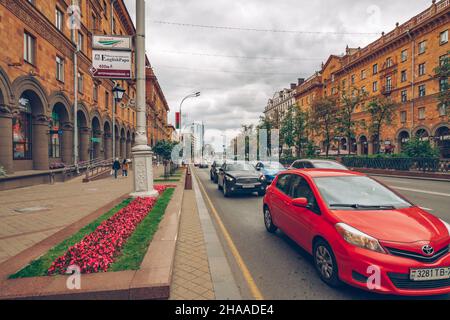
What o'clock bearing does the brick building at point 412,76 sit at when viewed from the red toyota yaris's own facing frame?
The brick building is roughly at 8 o'clock from the red toyota yaris.

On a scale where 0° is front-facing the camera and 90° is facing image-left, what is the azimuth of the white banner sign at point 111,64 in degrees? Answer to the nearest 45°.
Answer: approximately 0°

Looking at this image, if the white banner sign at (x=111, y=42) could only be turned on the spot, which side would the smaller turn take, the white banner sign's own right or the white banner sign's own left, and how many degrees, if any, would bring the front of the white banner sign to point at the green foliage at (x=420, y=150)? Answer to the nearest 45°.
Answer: approximately 90° to the white banner sign's own left

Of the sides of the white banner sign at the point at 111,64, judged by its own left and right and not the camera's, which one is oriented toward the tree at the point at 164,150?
back

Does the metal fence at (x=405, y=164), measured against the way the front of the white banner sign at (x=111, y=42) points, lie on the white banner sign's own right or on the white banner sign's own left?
on the white banner sign's own left

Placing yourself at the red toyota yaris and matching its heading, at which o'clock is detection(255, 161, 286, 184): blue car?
The blue car is roughly at 7 o'clock from the red toyota yaris.

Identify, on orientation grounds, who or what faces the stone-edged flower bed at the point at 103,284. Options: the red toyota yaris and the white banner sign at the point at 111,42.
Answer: the white banner sign

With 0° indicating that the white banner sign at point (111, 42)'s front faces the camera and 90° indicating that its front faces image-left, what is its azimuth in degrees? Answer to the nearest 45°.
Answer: approximately 0°

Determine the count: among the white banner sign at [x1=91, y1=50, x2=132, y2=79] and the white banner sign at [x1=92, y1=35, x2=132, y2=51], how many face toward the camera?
2

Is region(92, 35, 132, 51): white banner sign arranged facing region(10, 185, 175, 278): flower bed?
yes

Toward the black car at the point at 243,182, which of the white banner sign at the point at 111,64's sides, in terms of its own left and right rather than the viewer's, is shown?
left
